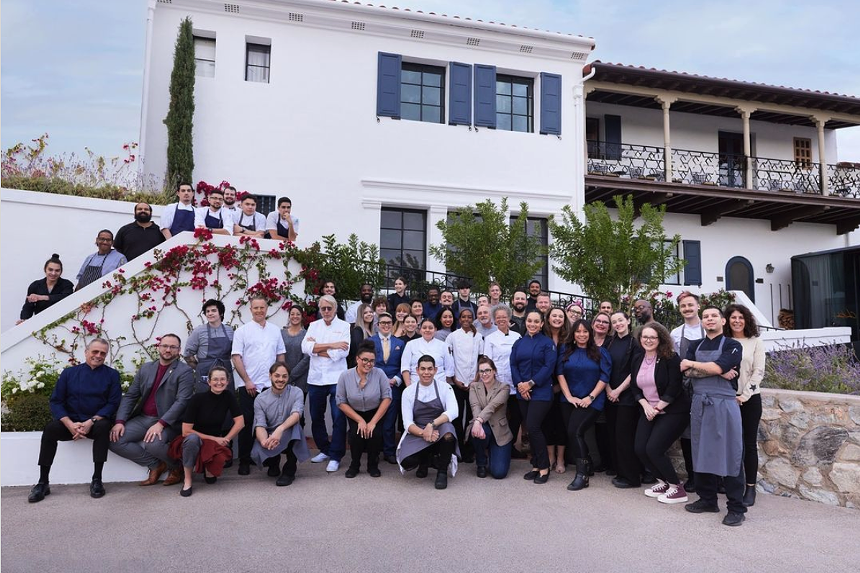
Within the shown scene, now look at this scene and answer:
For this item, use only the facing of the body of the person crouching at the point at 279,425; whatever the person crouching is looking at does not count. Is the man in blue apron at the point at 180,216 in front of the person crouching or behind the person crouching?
behind

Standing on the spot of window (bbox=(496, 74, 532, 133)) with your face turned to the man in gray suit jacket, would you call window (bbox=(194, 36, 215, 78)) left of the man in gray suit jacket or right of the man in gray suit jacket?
right

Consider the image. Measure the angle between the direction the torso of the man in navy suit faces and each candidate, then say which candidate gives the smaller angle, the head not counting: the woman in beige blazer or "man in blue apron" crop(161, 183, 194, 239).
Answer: the woman in beige blazer

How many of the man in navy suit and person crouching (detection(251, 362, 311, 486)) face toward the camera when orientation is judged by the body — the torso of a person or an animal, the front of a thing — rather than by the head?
2

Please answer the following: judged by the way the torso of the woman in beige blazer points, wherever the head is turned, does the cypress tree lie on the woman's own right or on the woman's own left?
on the woman's own right
